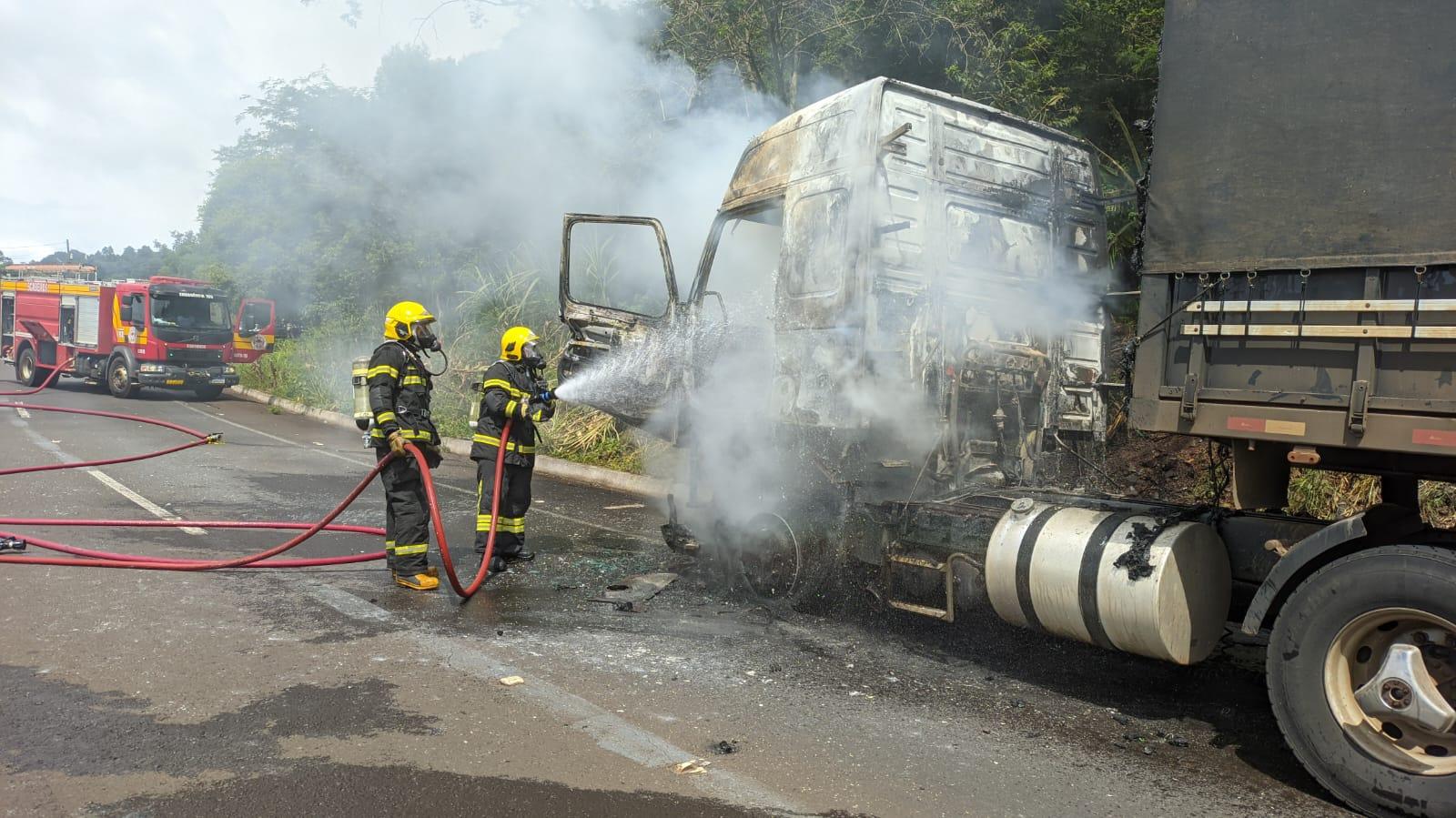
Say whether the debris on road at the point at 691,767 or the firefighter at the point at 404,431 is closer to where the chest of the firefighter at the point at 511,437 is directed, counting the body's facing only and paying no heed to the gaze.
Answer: the debris on road

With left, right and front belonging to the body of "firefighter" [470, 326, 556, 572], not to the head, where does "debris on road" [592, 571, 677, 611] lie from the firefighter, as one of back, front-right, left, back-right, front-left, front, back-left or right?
front-right

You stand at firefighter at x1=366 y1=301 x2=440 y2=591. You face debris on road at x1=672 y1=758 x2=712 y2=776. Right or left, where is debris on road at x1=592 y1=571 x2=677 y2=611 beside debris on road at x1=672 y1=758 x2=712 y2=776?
left

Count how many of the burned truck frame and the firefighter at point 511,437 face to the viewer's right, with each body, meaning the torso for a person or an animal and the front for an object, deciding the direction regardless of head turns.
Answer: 1

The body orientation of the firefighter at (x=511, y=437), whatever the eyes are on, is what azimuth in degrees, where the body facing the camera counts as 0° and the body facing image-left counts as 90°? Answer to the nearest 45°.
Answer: approximately 270°

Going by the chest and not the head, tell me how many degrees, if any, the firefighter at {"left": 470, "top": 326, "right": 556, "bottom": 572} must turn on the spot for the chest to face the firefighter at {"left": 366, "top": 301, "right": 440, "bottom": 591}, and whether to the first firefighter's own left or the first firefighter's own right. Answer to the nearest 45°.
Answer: approximately 135° to the first firefighter's own right

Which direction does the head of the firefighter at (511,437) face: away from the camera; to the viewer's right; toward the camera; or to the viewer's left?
to the viewer's right

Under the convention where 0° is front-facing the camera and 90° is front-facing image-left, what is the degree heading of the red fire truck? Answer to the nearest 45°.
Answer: approximately 315°

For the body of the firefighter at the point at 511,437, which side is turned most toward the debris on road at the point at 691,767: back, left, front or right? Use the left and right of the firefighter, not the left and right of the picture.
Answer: right

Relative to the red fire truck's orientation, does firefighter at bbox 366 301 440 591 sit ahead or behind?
ahead

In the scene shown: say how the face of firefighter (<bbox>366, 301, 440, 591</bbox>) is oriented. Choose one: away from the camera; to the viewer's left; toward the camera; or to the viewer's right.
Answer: to the viewer's right

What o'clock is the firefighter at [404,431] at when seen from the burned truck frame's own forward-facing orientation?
The firefighter is roughly at 11 o'clock from the burned truck frame.
